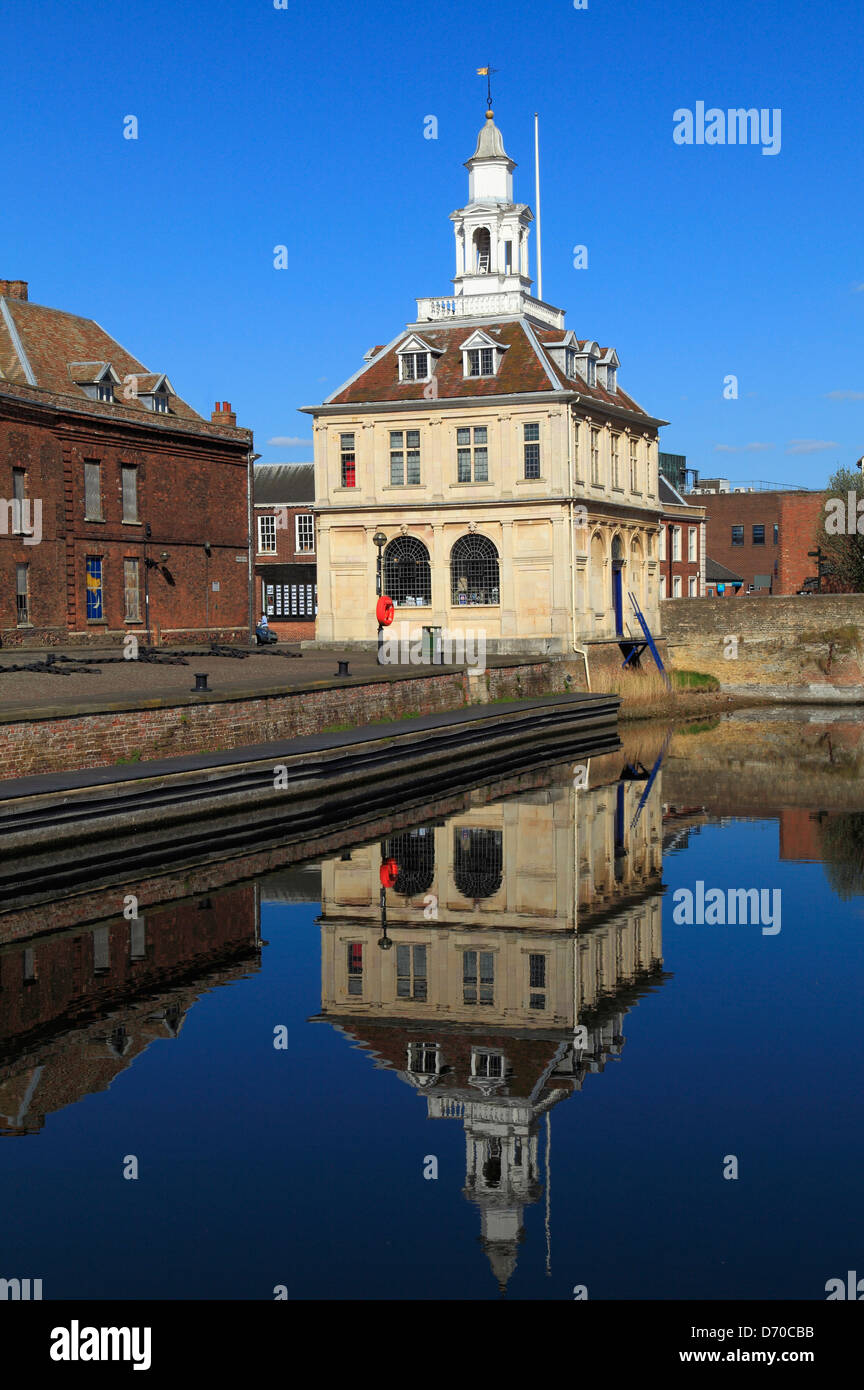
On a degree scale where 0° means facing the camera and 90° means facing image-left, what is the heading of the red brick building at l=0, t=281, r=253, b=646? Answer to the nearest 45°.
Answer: approximately 315°

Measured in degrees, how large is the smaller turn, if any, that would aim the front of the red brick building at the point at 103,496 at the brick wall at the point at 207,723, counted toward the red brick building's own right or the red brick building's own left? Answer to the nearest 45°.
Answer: approximately 45° to the red brick building's own right

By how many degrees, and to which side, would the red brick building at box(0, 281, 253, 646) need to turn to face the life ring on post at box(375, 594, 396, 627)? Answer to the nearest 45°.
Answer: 0° — it already faces it

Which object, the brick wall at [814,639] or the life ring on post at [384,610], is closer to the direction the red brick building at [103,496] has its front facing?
the life ring on post
